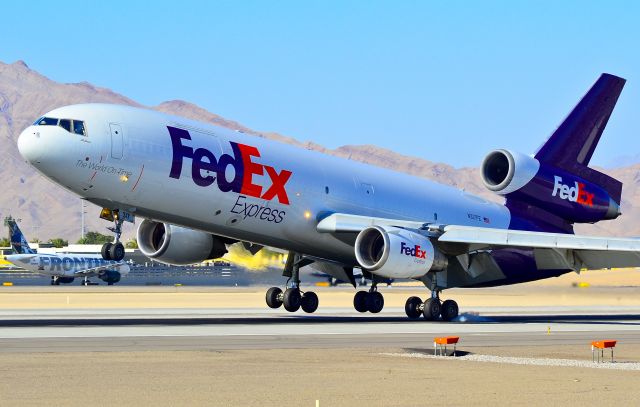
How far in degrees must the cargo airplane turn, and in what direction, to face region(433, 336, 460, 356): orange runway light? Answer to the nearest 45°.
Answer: approximately 45° to its left

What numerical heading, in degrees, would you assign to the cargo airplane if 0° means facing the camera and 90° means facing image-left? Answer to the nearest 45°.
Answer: approximately 45°
